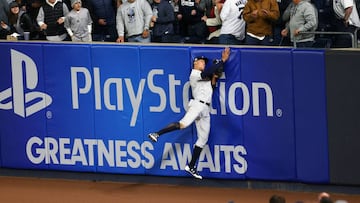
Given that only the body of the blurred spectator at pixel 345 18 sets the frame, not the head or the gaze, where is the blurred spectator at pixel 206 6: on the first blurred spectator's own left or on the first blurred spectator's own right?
on the first blurred spectator's own right

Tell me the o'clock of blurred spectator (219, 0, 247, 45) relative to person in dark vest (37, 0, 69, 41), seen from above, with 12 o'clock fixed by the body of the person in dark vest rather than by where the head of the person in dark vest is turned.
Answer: The blurred spectator is roughly at 10 o'clock from the person in dark vest.

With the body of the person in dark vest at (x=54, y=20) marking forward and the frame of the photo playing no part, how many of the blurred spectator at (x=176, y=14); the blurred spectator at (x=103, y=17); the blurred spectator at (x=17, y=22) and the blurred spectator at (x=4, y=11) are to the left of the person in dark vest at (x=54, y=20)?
2

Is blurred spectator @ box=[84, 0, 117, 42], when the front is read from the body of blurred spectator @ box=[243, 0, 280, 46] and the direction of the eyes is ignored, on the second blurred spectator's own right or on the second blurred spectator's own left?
on the second blurred spectator's own right

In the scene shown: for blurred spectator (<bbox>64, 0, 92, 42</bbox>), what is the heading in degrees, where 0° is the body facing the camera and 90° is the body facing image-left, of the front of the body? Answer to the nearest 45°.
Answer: approximately 0°

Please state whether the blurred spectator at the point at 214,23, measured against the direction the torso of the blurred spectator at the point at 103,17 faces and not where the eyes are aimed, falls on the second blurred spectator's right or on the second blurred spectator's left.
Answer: on the second blurred spectator's left

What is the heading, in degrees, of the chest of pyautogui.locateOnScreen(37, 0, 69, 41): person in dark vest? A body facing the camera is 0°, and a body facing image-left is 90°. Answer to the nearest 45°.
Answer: approximately 0°

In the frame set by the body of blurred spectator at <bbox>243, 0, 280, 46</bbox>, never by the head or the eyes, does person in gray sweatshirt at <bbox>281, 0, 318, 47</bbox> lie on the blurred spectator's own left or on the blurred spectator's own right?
on the blurred spectator's own left
